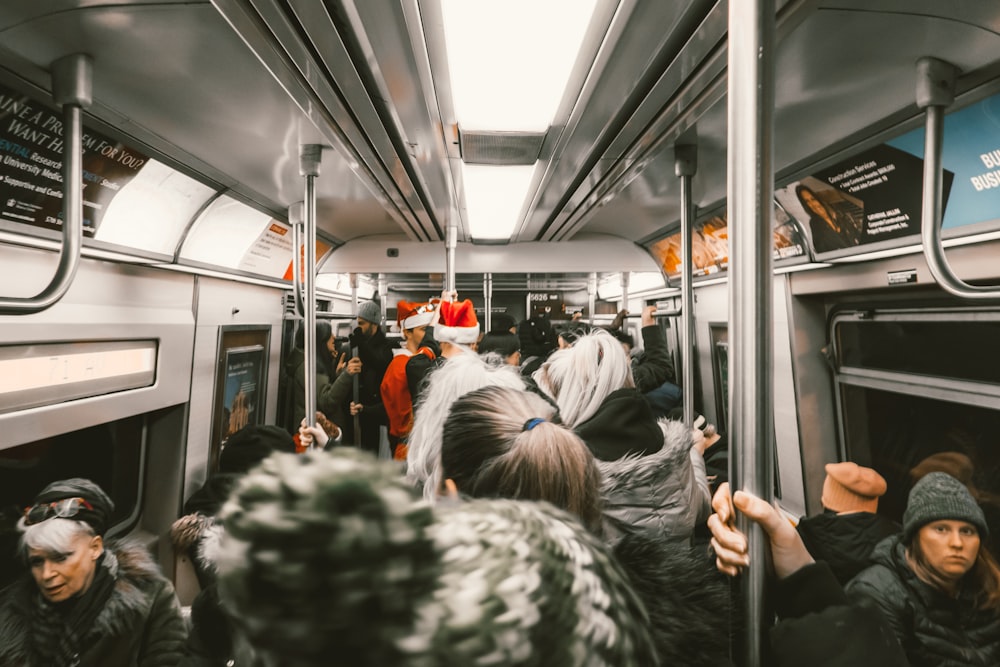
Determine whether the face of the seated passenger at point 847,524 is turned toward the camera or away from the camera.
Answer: away from the camera

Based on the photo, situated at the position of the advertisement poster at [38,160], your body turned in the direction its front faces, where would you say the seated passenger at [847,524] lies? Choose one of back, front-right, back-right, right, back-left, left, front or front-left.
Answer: front

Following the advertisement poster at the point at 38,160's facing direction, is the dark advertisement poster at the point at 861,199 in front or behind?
in front

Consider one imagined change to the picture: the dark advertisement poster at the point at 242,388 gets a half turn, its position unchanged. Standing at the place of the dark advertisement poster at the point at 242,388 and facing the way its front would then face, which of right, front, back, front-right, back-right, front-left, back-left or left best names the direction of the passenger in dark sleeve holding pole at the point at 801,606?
back-left

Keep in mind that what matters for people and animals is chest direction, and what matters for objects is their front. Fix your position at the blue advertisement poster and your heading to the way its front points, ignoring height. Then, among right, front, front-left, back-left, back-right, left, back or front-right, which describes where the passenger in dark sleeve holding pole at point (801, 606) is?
front-left

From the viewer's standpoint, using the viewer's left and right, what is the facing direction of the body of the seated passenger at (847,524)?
facing away from the viewer and to the left of the viewer

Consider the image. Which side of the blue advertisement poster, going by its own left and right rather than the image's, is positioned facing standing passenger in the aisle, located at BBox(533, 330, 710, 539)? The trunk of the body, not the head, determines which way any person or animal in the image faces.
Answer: front

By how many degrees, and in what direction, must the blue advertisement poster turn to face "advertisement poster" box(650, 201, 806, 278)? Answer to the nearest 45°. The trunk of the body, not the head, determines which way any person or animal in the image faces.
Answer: approximately 90° to its right

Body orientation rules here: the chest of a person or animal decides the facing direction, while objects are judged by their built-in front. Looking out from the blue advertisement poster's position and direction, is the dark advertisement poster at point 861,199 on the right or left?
on its right

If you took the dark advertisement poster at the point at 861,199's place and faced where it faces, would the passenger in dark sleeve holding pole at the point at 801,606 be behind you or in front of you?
in front

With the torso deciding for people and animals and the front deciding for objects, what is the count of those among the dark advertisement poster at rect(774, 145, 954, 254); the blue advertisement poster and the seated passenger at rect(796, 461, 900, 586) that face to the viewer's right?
0

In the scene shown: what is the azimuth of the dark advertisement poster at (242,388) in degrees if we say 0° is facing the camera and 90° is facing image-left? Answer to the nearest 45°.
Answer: approximately 315°

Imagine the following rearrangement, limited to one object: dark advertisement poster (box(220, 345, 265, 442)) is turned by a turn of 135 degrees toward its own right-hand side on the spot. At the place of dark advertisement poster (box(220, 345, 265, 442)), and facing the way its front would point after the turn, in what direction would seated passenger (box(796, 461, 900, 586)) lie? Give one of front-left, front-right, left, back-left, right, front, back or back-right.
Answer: back-left

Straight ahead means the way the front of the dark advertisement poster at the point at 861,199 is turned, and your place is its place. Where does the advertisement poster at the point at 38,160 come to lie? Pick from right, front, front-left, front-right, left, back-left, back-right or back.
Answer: front

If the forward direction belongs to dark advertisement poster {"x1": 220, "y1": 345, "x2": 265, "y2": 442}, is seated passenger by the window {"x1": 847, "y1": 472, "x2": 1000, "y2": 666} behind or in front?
in front
